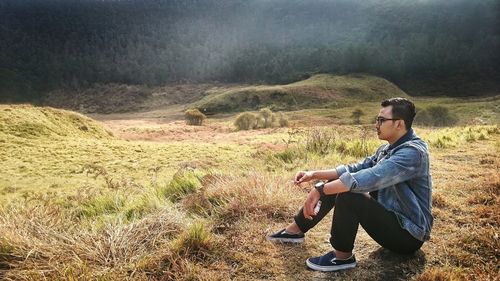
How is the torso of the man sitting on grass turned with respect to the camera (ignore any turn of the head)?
to the viewer's left

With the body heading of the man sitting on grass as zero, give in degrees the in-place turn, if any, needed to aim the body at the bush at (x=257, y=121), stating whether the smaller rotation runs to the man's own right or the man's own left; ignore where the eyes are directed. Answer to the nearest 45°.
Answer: approximately 90° to the man's own right

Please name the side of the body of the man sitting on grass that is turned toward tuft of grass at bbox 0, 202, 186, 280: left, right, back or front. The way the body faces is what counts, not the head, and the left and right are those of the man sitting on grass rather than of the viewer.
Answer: front

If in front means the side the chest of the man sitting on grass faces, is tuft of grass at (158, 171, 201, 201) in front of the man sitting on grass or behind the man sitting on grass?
in front

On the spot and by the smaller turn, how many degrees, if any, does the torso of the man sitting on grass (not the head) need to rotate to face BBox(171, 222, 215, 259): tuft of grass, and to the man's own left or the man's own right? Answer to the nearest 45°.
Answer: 0° — they already face it

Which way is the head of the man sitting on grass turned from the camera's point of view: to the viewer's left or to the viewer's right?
to the viewer's left

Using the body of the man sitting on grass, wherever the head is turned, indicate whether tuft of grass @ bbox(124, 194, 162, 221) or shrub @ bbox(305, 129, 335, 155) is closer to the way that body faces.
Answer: the tuft of grass

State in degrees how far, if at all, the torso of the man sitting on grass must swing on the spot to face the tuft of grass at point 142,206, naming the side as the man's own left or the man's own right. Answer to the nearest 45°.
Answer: approximately 45° to the man's own right

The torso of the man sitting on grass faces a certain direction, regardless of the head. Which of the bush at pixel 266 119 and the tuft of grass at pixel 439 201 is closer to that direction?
the bush

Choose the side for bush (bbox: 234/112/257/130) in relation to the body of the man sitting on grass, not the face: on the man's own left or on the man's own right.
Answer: on the man's own right
